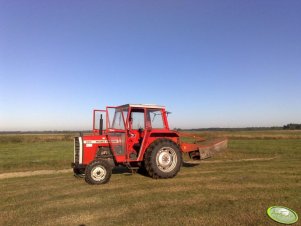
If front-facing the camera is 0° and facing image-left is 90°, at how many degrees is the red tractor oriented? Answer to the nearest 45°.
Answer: approximately 45°
